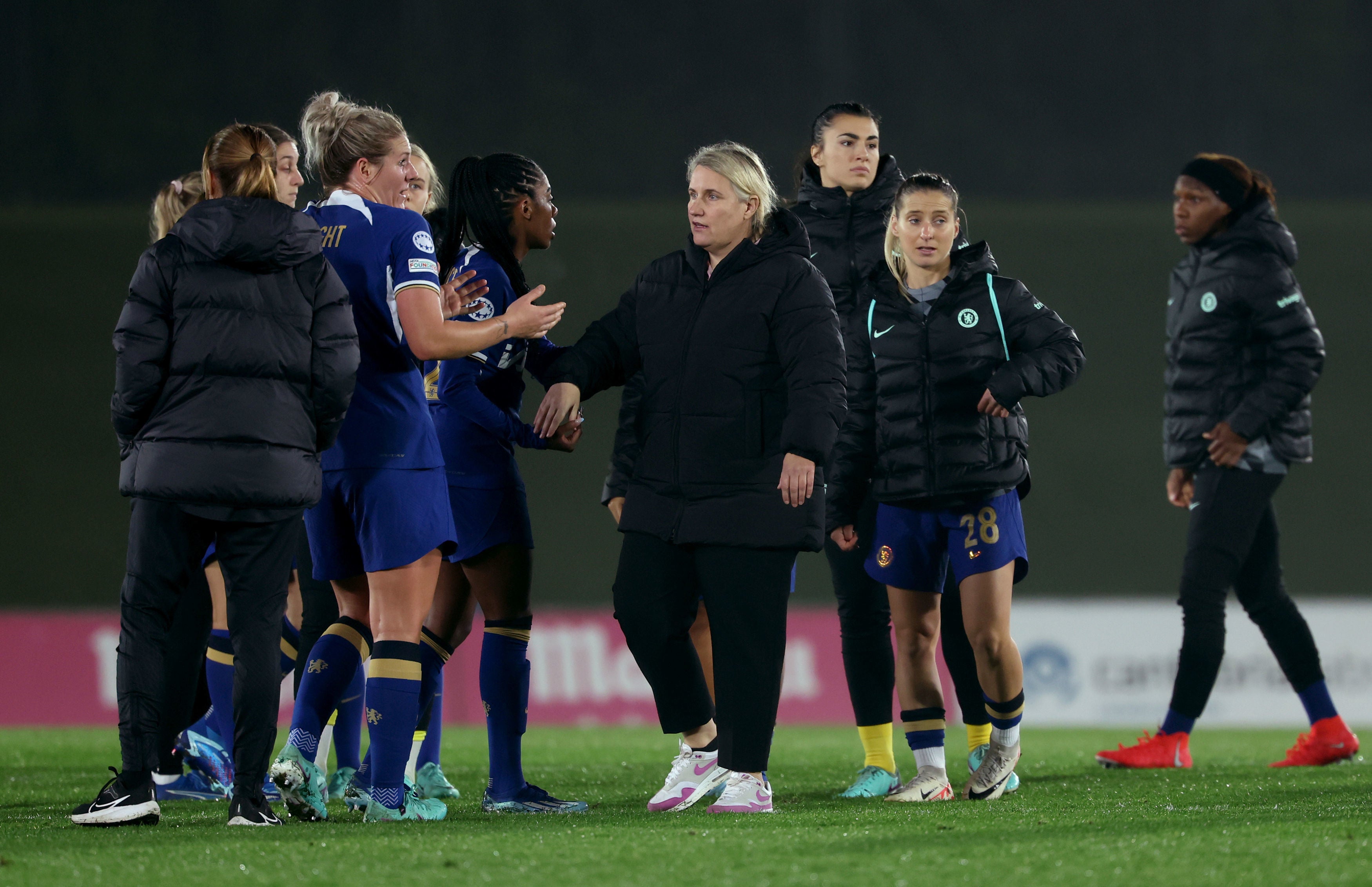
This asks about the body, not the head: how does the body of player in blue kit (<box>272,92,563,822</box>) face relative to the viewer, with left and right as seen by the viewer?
facing away from the viewer and to the right of the viewer

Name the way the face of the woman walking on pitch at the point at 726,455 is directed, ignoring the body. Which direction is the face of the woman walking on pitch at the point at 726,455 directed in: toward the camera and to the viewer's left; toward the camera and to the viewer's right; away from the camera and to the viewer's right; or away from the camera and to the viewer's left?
toward the camera and to the viewer's left

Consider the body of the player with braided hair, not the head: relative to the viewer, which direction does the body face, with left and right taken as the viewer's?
facing to the right of the viewer

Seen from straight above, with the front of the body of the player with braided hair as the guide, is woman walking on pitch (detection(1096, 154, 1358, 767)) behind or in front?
in front

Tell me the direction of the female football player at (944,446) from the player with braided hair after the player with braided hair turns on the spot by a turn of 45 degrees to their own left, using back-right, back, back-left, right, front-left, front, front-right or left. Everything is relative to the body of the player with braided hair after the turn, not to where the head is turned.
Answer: front-right

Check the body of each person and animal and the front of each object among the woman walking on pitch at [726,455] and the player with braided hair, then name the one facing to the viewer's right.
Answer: the player with braided hair

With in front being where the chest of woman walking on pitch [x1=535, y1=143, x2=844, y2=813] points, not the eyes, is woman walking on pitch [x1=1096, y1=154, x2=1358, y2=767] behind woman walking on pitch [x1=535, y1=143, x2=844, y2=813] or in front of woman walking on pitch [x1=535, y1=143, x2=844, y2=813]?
behind

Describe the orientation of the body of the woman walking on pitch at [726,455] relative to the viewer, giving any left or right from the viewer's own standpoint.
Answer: facing the viewer and to the left of the viewer

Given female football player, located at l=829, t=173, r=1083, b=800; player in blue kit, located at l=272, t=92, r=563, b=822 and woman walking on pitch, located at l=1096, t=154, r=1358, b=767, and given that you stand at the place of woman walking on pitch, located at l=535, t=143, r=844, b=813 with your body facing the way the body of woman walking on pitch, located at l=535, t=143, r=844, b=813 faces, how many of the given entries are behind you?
2

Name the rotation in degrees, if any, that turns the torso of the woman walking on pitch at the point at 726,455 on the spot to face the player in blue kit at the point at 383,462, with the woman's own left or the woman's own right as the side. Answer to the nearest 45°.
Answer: approximately 45° to the woman's own right

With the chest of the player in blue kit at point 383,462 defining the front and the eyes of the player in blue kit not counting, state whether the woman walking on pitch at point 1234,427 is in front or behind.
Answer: in front
